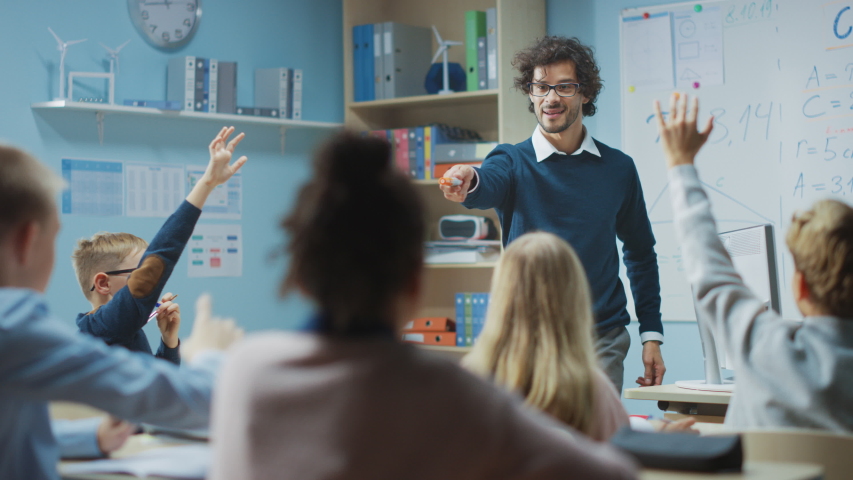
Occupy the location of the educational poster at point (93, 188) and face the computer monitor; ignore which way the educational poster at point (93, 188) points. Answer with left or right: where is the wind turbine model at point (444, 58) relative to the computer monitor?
left

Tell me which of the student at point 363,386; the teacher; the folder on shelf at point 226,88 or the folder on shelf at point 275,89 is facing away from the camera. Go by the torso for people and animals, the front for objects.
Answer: the student

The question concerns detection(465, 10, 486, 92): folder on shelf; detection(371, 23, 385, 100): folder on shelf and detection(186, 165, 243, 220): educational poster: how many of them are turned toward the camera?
3

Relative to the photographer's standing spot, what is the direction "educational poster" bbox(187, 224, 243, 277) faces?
facing the viewer

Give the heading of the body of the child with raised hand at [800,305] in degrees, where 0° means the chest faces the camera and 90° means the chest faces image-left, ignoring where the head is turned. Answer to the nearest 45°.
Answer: approximately 135°

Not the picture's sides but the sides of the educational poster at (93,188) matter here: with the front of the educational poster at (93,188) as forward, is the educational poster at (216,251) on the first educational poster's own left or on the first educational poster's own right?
on the first educational poster's own left

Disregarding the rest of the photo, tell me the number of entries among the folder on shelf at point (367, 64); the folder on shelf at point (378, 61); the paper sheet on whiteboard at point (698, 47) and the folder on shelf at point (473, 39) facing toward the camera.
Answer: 4

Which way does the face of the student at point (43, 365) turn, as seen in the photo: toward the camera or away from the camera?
away from the camera

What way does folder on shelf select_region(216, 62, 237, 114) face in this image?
toward the camera

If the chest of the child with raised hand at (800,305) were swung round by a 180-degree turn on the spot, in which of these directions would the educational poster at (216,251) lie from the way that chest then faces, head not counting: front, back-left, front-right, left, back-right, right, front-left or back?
back

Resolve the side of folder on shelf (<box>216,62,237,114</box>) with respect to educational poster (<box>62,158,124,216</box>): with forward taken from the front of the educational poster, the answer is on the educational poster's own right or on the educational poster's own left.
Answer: on the educational poster's own left

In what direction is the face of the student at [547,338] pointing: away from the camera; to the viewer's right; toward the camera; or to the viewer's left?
away from the camera

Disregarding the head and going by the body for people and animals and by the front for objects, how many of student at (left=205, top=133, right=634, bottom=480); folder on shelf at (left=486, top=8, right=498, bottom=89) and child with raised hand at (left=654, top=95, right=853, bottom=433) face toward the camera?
1

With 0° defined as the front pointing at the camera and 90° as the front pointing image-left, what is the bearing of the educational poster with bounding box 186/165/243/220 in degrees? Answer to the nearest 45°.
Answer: approximately 0°

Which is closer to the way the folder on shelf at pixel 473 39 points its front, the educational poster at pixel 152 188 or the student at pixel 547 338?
the student

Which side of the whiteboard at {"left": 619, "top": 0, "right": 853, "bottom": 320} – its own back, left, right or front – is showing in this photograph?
front

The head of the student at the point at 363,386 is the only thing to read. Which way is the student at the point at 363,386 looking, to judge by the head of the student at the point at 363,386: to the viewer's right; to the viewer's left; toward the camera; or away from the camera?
away from the camera

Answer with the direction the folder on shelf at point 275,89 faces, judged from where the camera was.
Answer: facing the viewer and to the right of the viewer

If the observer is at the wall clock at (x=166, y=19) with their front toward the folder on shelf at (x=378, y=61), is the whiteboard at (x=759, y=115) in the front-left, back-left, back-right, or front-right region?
front-right

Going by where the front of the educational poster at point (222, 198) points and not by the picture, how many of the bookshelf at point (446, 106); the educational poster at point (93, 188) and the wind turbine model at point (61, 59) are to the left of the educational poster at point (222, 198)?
1
